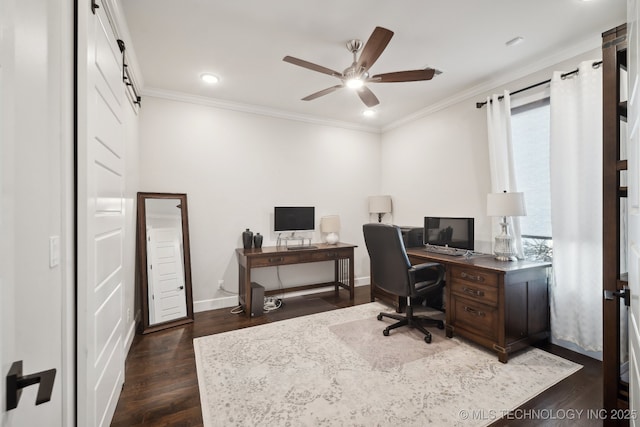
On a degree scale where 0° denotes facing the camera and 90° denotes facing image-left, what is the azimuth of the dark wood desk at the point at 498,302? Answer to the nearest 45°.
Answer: approximately 45°

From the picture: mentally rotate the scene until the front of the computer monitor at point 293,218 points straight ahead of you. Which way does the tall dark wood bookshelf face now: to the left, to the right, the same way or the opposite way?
to the right

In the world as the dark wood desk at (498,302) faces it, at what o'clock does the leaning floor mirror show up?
The leaning floor mirror is roughly at 1 o'clock from the dark wood desk.

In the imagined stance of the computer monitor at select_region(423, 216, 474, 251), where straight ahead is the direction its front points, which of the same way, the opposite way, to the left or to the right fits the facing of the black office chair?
the opposite way

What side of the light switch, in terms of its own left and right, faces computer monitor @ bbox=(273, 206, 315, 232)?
left

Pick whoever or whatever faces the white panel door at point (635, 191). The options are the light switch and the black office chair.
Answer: the light switch

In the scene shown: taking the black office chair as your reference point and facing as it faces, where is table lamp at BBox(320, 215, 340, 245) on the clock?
The table lamp is roughly at 9 o'clock from the black office chair.

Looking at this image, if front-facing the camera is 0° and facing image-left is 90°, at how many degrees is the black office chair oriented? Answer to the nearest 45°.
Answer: approximately 225°

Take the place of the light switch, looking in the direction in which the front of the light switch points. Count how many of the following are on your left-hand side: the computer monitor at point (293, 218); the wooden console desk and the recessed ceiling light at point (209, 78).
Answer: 3

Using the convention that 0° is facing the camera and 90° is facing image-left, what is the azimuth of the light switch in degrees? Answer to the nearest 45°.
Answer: approximately 315°

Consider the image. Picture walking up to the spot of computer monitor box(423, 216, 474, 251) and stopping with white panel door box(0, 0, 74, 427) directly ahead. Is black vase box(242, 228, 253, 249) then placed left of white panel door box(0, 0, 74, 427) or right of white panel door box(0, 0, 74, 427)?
right

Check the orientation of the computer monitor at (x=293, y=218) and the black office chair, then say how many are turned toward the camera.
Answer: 1
